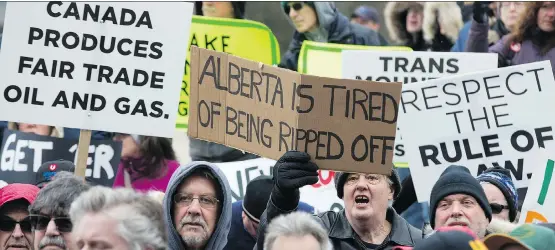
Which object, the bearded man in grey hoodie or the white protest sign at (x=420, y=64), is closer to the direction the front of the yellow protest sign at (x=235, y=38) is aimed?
the bearded man in grey hoodie

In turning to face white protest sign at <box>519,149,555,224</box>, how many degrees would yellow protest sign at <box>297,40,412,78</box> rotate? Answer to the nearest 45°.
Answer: approximately 45° to its left

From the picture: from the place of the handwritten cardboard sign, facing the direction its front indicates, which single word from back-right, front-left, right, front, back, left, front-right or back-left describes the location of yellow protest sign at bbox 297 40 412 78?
back

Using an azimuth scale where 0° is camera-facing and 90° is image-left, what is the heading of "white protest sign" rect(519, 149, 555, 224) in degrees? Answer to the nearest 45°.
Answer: approximately 0°

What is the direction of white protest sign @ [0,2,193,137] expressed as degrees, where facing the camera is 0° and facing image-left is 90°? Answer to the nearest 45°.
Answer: approximately 0°
